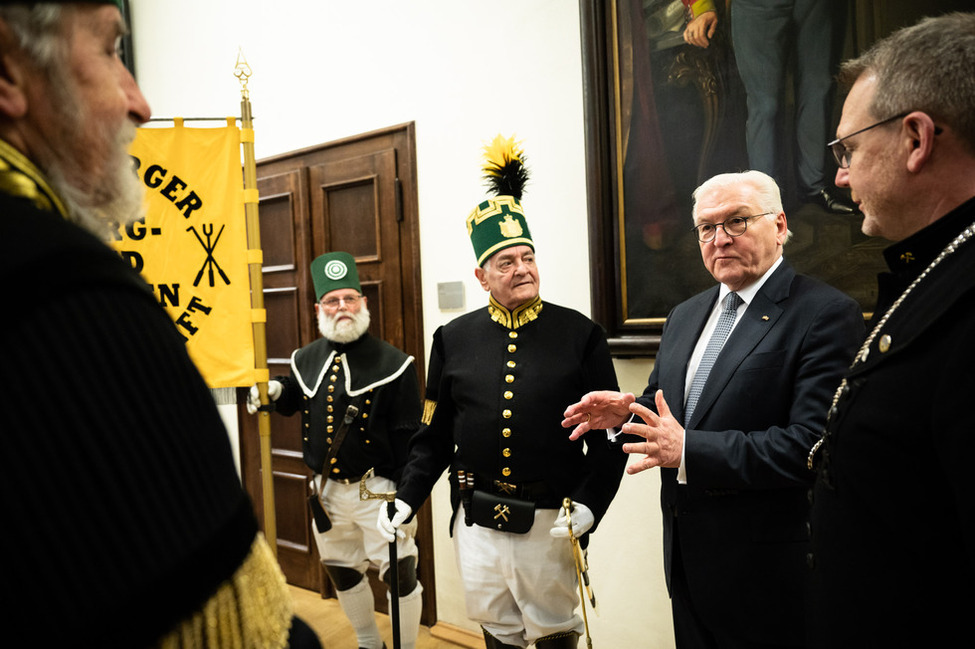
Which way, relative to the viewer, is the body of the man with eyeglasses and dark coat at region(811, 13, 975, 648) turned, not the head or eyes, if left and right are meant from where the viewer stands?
facing to the left of the viewer

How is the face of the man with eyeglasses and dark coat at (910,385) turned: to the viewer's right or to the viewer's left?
to the viewer's left

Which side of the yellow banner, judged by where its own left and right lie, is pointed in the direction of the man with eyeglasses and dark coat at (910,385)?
front

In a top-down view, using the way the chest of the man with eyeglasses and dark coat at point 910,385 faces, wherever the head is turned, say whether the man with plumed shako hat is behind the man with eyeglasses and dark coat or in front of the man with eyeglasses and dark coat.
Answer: in front

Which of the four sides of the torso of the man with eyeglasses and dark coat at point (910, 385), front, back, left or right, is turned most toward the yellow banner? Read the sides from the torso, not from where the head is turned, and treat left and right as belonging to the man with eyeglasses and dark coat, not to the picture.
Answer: front

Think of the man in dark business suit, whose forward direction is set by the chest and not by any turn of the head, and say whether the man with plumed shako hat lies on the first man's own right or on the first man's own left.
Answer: on the first man's own right

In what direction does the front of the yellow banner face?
toward the camera

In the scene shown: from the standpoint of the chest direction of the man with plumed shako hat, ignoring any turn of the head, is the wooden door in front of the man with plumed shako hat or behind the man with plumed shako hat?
behind

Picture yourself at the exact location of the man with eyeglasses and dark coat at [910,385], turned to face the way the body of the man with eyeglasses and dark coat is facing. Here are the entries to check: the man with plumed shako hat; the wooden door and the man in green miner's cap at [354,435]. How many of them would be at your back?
0

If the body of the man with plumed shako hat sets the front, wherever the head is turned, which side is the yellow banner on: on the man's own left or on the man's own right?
on the man's own right

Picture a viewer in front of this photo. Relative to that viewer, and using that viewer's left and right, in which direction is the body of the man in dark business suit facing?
facing the viewer and to the left of the viewer

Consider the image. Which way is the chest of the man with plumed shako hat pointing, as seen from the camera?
toward the camera

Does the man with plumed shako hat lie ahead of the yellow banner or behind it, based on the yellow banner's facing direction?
ahead

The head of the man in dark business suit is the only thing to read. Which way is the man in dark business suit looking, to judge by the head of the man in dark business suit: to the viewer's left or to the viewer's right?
to the viewer's left

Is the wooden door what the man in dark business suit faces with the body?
no
